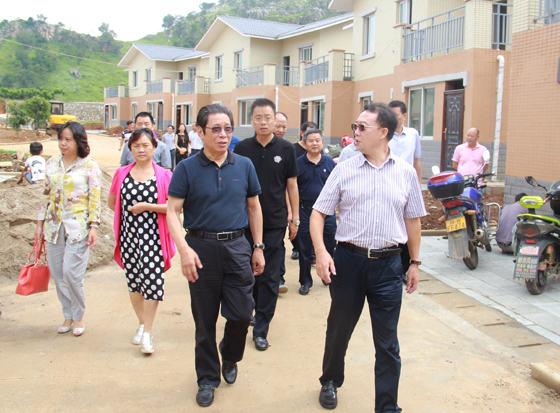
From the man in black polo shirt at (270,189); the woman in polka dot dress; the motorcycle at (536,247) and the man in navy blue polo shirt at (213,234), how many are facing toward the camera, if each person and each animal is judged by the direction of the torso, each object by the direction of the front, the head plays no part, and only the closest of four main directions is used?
3

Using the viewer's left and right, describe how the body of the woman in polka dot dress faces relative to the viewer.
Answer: facing the viewer

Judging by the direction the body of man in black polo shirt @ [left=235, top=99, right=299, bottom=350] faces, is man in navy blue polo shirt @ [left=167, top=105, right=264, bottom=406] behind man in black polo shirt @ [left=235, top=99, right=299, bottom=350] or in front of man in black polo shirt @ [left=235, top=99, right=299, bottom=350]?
in front

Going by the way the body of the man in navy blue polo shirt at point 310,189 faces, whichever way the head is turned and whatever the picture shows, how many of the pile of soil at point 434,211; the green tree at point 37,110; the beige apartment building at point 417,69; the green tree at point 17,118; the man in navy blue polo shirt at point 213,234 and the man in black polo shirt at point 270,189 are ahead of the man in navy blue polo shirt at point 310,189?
2

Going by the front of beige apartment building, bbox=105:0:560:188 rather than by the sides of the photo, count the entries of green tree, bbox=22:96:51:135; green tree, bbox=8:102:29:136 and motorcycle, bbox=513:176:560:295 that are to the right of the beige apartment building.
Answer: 2

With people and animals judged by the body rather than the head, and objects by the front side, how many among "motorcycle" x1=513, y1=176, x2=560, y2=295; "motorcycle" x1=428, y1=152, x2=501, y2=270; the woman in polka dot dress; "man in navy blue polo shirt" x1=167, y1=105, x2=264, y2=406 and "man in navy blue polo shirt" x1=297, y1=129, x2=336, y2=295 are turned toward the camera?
3

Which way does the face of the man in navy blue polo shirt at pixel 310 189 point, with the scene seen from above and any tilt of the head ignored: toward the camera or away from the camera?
toward the camera

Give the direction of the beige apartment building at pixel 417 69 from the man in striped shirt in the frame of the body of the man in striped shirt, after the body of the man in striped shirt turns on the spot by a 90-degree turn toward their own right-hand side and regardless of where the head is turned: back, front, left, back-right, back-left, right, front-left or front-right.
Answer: right

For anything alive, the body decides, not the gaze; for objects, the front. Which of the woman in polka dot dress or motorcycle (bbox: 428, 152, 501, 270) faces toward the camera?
the woman in polka dot dress

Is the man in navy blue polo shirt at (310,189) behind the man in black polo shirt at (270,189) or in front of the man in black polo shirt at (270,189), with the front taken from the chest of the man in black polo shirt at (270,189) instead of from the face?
behind

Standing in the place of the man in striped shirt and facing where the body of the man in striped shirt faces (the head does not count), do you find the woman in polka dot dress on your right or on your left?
on your right

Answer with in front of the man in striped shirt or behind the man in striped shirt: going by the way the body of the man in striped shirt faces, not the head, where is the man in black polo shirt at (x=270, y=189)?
behind

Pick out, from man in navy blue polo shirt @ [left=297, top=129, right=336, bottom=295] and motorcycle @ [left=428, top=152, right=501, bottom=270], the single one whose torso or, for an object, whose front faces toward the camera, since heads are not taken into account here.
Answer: the man in navy blue polo shirt

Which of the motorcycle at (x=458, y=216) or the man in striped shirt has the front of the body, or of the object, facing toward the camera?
the man in striped shirt

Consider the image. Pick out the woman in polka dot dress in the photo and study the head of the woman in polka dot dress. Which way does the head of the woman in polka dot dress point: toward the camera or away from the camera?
toward the camera

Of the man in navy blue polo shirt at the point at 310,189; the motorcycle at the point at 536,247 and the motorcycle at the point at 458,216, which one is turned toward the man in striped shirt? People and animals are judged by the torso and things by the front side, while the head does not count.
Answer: the man in navy blue polo shirt

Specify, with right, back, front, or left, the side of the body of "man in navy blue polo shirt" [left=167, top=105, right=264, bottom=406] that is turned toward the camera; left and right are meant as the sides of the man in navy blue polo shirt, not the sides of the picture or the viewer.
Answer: front
